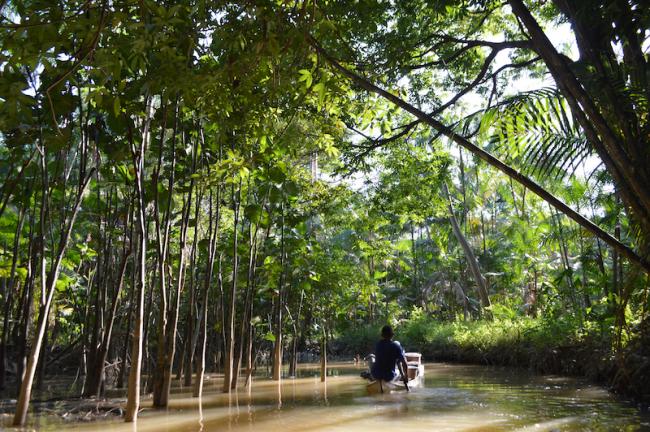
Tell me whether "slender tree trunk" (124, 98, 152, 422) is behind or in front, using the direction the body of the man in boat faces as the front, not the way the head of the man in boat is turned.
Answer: behind

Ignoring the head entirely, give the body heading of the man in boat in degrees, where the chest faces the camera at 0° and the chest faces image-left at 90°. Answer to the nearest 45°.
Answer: approximately 180°
